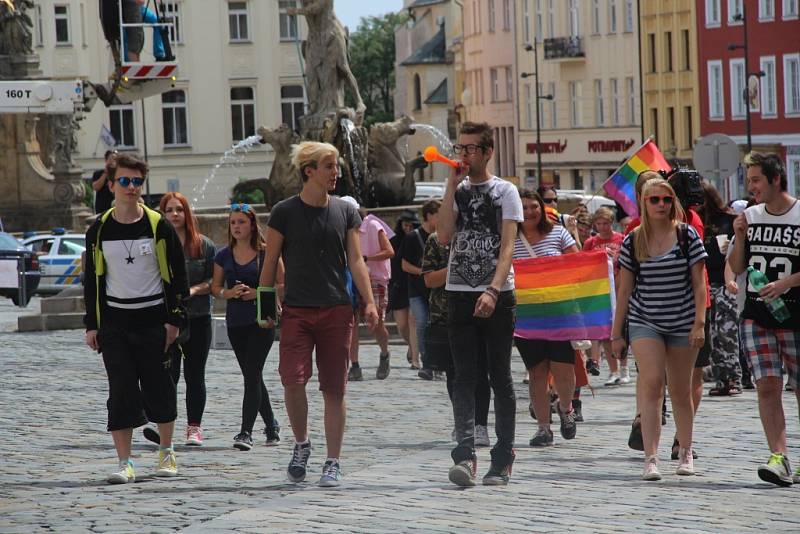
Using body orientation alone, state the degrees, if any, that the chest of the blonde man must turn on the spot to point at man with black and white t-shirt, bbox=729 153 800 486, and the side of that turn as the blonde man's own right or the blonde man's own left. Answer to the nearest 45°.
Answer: approximately 90° to the blonde man's own left

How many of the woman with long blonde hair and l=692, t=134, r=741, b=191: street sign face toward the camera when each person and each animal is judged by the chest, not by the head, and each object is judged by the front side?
1

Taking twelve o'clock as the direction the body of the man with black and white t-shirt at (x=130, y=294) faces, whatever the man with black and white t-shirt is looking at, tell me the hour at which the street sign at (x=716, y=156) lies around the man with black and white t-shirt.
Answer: The street sign is roughly at 7 o'clock from the man with black and white t-shirt.

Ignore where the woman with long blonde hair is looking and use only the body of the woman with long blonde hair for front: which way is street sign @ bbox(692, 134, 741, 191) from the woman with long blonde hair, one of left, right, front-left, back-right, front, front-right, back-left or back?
back

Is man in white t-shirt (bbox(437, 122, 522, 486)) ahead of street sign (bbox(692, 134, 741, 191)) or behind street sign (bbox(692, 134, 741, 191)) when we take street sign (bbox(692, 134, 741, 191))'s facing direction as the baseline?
behind

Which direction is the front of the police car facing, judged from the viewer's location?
facing to the left of the viewer

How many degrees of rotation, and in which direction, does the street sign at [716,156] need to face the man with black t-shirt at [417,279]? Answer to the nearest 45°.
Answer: approximately 180°

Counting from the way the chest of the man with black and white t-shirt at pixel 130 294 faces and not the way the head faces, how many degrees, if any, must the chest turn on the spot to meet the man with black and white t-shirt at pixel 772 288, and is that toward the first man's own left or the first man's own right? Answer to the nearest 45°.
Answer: approximately 90° to the first man's own left

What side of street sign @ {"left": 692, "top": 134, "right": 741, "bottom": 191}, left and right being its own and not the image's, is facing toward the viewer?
back

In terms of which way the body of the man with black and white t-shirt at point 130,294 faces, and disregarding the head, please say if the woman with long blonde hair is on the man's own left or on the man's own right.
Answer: on the man's own left
